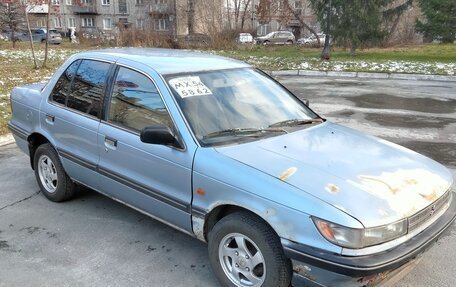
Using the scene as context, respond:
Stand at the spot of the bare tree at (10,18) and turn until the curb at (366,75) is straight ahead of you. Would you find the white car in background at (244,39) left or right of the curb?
left

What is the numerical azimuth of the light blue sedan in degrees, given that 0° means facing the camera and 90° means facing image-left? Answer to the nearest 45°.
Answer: approximately 315°

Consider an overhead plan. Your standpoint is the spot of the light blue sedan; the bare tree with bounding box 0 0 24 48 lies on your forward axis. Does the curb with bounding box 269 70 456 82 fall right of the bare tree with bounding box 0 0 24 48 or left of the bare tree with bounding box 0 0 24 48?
right

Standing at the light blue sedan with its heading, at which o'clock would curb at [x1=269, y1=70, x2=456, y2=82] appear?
The curb is roughly at 8 o'clock from the light blue sedan.

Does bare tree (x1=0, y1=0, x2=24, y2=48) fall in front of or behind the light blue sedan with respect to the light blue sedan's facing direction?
behind

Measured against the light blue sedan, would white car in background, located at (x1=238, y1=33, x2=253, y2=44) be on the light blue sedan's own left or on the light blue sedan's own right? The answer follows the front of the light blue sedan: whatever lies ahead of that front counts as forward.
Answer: on the light blue sedan's own left

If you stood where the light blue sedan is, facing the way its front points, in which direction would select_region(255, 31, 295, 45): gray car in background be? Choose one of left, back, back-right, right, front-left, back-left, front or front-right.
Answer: back-left
